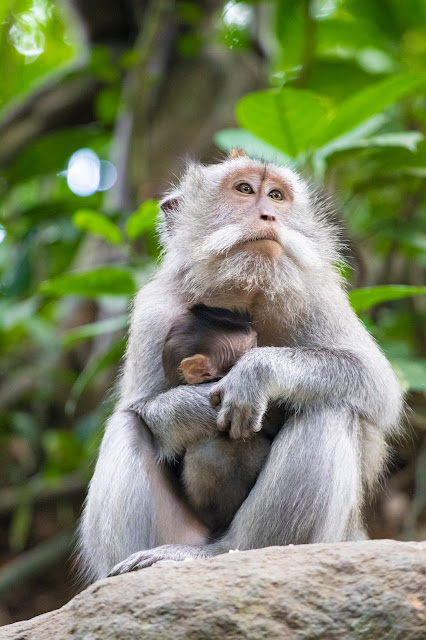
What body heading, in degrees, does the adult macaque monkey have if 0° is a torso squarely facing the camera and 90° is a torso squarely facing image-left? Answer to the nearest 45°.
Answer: approximately 0°

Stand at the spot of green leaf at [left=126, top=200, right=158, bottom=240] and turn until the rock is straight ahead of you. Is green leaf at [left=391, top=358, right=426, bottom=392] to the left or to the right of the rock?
left

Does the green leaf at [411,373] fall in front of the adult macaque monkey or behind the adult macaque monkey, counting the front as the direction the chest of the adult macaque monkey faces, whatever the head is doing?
behind

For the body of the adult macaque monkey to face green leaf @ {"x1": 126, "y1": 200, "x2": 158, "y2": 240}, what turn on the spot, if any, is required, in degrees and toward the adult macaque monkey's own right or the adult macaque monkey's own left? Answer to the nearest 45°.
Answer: approximately 135° to the adult macaque monkey's own right

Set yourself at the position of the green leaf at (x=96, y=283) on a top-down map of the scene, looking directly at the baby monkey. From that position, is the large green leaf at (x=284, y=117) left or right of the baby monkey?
left

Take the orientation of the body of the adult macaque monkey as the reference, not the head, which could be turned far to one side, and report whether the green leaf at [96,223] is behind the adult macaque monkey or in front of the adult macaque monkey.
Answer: behind

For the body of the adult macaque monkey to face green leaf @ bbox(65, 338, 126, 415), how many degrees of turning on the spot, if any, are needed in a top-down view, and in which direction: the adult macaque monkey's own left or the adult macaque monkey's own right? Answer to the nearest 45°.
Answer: approximately 135° to the adult macaque monkey's own right

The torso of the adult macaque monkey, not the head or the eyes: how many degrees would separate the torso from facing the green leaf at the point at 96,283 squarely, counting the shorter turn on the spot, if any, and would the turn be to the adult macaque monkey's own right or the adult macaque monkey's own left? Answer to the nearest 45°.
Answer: approximately 135° to the adult macaque monkey's own right
